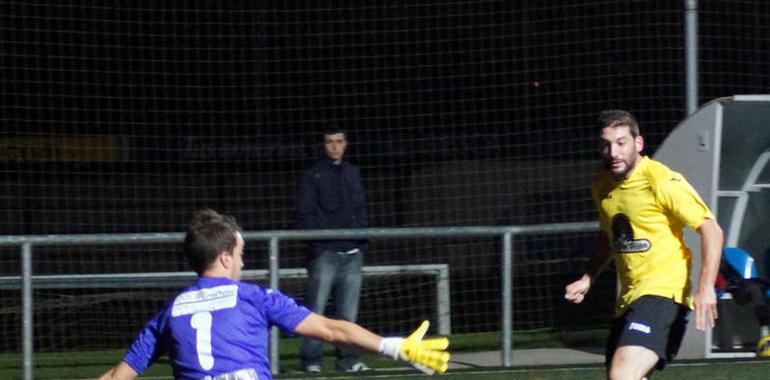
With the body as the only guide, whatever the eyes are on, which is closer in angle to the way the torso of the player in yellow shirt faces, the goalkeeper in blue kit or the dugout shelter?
the goalkeeper in blue kit

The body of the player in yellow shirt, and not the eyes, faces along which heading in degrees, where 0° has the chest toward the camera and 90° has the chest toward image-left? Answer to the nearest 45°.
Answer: approximately 45°

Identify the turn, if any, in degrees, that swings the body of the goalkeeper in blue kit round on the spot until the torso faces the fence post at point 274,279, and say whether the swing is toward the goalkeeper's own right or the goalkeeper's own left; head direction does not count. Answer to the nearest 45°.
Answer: approximately 45° to the goalkeeper's own left

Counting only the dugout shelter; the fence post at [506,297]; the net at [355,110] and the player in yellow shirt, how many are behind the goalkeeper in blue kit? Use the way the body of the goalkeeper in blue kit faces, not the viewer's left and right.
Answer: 0

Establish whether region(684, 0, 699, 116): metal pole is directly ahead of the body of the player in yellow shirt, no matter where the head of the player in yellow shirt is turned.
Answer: no

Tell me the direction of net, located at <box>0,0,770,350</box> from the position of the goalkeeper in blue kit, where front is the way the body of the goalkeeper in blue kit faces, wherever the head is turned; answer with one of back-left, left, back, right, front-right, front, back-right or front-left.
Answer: front-left

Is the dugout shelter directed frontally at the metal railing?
no

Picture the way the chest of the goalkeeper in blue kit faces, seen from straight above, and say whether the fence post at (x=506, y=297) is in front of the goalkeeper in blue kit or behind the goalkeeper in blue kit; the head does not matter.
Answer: in front

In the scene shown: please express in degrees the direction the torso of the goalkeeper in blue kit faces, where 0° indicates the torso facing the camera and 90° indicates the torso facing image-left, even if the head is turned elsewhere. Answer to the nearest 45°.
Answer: approximately 225°

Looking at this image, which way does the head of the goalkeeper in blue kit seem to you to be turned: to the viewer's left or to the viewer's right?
to the viewer's right

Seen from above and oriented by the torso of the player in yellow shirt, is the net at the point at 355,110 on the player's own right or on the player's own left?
on the player's own right

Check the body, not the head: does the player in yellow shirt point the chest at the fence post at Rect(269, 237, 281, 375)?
no

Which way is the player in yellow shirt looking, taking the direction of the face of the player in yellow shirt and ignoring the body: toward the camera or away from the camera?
toward the camera

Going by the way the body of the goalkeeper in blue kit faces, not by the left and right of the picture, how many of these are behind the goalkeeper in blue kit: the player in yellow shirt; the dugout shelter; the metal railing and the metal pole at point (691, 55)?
0
